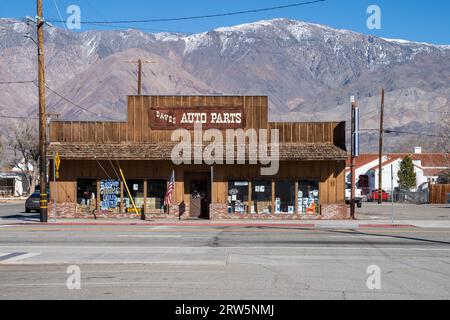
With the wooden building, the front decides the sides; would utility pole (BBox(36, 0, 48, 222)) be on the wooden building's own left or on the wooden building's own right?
on the wooden building's own right

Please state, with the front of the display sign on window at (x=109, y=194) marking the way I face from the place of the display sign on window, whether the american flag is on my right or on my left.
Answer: on my left

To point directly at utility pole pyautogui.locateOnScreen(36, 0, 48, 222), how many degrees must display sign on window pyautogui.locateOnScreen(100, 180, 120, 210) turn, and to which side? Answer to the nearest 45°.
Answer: approximately 45° to its right

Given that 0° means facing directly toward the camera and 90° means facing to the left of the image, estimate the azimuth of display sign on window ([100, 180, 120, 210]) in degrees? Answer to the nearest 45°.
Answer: approximately 0°
